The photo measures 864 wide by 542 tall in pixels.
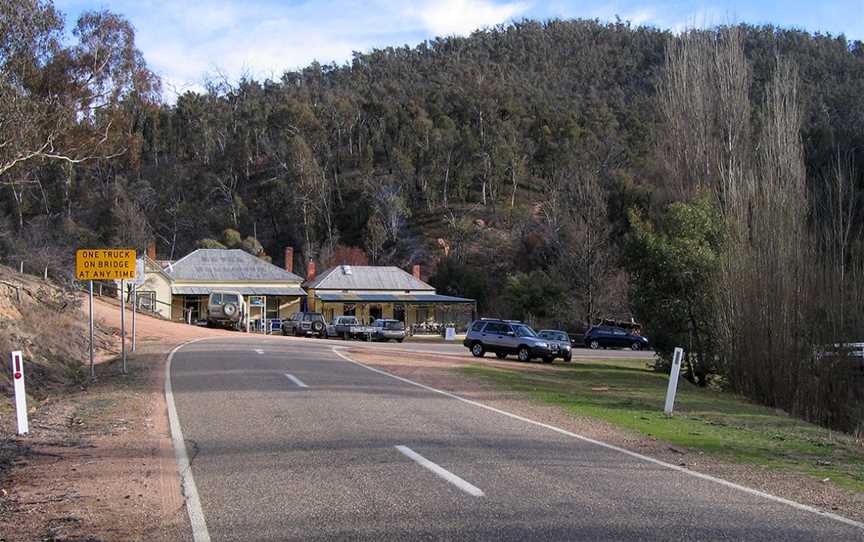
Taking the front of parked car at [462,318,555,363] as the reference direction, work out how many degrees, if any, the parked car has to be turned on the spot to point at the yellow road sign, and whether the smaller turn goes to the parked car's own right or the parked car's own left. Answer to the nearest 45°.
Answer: approximately 90° to the parked car's own right

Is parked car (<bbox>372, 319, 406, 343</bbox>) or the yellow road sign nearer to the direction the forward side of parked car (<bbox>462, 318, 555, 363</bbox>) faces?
the yellow road sign

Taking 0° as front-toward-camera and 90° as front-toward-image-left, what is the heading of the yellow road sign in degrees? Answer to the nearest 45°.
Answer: approximately 0°

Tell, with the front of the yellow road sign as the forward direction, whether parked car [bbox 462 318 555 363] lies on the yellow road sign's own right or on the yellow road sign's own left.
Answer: on the yellow road sign's own left

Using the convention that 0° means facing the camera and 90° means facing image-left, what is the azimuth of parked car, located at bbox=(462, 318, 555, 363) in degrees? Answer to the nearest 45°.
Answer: approximately 315°

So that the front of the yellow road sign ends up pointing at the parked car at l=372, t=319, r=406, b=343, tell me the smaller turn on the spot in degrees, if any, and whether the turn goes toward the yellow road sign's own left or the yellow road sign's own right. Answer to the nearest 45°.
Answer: approximately 135° to the yellow road sign's own left
